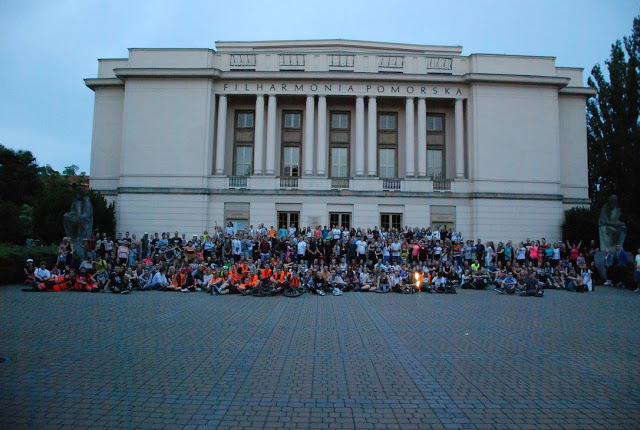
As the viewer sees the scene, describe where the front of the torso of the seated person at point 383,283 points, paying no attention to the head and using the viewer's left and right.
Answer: facing the viewer

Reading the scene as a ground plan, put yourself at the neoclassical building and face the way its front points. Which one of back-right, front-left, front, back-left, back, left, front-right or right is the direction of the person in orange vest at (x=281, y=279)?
front

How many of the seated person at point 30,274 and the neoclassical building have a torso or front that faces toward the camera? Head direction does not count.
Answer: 2

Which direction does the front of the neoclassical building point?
toward the camera

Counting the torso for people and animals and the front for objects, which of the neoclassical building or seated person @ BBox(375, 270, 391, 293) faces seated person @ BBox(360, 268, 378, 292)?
the neoclassical building

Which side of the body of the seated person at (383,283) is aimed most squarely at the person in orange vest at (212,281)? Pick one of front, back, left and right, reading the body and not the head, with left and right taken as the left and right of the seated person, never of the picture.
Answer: right

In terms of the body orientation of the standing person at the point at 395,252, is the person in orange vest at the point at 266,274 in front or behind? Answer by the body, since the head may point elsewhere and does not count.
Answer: in front

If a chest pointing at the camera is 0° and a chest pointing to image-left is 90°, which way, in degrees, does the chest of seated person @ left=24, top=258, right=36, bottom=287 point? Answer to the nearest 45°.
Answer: approximately 0°

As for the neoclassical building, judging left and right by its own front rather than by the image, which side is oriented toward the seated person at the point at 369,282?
front

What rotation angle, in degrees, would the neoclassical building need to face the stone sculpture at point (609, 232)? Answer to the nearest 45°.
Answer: approximately 45° to its left
